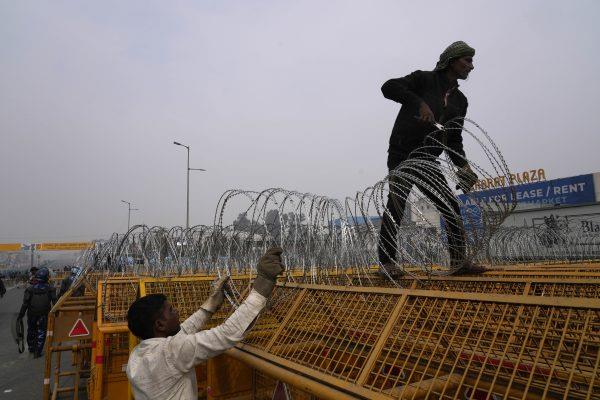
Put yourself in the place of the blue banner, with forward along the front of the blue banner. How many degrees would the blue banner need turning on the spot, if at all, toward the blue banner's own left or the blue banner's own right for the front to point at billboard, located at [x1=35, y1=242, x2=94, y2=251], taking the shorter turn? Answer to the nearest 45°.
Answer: approximately 45° to the blue banner's own right

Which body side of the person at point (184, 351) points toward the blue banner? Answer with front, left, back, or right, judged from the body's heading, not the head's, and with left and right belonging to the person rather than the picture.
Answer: front

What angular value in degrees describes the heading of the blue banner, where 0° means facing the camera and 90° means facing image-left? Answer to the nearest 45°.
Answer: approximately 45°

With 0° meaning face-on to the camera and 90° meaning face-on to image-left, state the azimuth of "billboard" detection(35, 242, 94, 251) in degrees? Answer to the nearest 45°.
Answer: approximately 0°

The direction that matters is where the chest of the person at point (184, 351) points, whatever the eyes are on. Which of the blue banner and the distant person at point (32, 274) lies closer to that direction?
the blue banner

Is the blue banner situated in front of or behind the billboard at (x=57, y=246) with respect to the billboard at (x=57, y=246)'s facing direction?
in front
